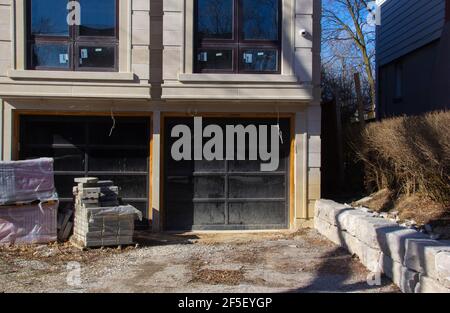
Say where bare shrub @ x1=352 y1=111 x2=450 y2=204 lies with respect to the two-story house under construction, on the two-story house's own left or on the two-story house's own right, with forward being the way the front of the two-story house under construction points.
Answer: on the two-story house's own left

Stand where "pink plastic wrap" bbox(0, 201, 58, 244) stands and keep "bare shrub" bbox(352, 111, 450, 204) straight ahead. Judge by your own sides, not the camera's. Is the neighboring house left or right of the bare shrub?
left

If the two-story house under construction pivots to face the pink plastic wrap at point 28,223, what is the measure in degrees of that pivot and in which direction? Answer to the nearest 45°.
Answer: approximately 45° to its right

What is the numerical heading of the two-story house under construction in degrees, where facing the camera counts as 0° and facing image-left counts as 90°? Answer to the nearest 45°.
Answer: approximately 0°

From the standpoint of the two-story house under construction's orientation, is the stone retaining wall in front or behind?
in front

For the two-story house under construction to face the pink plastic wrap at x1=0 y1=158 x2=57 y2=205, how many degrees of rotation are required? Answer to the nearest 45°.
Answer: approximately 45° to its right

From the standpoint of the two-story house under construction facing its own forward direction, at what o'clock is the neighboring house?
The neighboring house is roughly at 8 o'clock from the two-story house under construction.

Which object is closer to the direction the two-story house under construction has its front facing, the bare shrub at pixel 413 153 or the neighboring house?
the bare shrub
